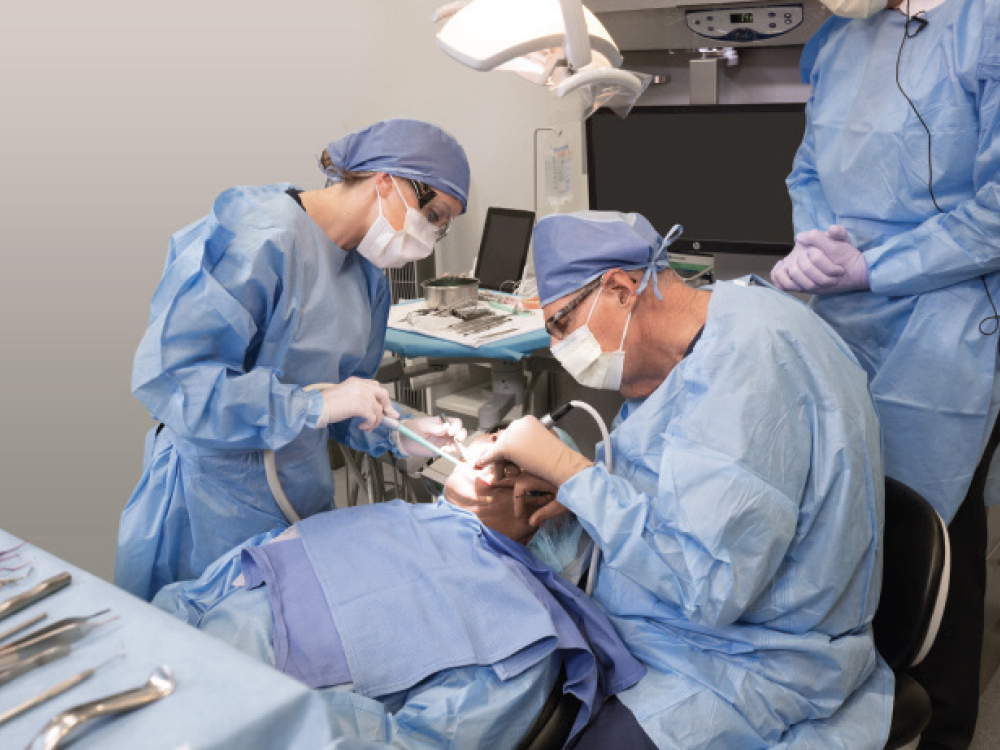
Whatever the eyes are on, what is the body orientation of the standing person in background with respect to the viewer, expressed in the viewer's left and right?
facing the viewer and to the left of the viewer

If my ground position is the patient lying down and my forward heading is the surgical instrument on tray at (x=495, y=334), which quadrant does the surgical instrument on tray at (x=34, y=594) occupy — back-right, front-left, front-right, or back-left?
back-left

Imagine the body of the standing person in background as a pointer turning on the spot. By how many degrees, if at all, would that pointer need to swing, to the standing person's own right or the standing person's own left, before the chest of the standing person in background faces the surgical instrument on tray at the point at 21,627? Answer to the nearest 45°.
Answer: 0° — they already face it

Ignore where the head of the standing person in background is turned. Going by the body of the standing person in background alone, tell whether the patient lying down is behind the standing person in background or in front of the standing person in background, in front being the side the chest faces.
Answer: in front

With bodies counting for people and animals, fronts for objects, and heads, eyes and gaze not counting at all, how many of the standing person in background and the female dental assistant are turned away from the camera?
0

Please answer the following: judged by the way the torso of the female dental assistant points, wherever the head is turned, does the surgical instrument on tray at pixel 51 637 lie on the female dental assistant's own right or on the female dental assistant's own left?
on the female dental assistant's own right

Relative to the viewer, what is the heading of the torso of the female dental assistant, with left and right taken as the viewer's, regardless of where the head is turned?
facing the viewer and to the right of the viewer

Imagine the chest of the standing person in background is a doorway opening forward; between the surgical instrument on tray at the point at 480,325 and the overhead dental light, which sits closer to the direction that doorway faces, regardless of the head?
the overhead dental light

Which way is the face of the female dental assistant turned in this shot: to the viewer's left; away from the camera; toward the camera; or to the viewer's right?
to the viewer's right

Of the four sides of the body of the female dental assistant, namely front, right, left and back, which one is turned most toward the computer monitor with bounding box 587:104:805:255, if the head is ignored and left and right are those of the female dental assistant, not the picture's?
left

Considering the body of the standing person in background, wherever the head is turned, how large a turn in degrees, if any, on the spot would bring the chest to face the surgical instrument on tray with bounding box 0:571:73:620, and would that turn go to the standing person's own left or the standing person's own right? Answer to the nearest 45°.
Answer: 0° — they already face it

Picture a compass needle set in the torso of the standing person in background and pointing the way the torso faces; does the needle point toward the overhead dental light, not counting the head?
yes
